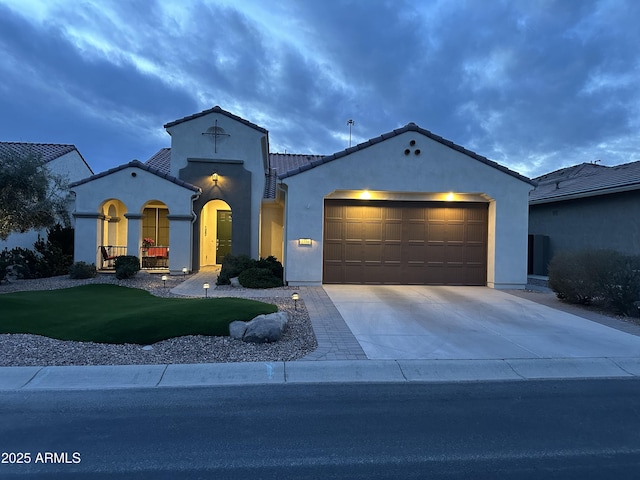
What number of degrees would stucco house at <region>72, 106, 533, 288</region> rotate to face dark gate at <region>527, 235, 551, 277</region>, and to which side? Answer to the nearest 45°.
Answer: approximately 135° to its left

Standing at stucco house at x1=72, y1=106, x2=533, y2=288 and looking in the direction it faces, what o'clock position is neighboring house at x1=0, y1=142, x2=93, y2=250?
The neighboring house is roughly at 4 o'clock from the stucco house.

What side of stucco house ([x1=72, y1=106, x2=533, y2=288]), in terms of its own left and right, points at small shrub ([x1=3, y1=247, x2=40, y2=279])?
right

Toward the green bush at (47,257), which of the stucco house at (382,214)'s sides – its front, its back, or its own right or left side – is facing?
right

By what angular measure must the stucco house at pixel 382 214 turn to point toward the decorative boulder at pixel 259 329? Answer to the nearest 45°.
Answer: approximately 45° to its right

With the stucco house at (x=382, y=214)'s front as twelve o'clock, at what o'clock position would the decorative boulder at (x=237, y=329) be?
The decorative boulder is roughly at 1 o'clock from the stucco house.

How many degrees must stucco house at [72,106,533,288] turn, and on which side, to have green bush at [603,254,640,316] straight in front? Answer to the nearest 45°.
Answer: approximately 45° to its left

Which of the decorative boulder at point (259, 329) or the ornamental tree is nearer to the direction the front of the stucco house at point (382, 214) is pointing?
the decorative boulder

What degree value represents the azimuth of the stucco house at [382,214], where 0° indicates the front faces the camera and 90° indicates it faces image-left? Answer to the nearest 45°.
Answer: approximately 0°

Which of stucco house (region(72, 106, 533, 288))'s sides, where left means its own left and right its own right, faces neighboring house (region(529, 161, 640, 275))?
left
